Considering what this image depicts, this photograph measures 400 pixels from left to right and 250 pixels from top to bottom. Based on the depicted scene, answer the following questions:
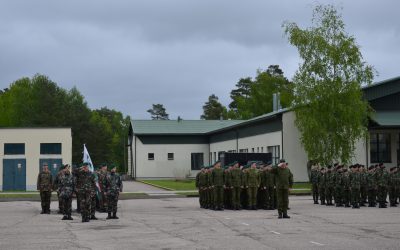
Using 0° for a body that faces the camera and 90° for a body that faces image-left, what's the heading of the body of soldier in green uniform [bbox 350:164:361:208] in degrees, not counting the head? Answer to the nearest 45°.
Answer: approximately 45°

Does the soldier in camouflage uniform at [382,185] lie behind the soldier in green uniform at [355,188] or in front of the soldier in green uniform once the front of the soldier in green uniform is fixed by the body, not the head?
behind

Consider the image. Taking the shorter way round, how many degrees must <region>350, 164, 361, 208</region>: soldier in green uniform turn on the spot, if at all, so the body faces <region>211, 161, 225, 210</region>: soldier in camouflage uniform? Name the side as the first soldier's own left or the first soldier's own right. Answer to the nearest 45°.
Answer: approximately 45° to the first soldier's own right

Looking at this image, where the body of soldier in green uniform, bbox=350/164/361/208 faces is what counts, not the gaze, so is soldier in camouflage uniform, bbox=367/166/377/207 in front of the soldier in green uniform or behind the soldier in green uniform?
behind

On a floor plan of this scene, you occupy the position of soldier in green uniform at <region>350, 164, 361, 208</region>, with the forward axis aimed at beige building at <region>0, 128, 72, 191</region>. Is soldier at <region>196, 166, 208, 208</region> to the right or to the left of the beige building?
left

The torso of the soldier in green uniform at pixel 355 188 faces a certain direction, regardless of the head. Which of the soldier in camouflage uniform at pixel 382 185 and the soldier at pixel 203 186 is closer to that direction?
the soldier

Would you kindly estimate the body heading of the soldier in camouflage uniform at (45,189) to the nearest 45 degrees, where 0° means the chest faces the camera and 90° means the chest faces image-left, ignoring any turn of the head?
approximately 0°
